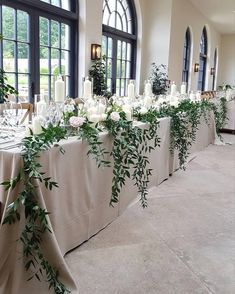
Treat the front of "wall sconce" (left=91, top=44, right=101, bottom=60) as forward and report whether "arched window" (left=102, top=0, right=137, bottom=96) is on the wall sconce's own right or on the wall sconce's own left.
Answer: on the wall sconce's own left

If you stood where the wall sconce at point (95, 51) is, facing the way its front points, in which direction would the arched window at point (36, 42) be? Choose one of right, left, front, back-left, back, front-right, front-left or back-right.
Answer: right

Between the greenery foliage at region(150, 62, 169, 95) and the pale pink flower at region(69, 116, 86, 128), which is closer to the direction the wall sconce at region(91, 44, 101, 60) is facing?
the pale pink flower

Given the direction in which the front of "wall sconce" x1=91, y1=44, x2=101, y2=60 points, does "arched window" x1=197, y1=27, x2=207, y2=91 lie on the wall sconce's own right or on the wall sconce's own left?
on the wall sconce's own left

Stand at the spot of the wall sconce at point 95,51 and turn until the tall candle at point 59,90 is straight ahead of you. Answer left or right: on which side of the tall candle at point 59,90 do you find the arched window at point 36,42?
right

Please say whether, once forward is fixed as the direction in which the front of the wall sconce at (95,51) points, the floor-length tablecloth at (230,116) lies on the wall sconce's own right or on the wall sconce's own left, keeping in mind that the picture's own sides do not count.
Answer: on the wall sconce's own left

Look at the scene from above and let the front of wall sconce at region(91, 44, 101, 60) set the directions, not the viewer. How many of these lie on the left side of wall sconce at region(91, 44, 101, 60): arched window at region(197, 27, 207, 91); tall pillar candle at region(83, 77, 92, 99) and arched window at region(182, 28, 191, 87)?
2

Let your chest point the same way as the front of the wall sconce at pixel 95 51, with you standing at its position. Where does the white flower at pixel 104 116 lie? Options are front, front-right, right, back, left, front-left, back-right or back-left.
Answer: front-right

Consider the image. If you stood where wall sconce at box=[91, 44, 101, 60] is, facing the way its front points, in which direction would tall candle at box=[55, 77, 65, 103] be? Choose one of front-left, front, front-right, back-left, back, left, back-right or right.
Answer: front-right

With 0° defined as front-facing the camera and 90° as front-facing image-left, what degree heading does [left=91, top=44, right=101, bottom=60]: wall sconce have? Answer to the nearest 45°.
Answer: approximately 315°
